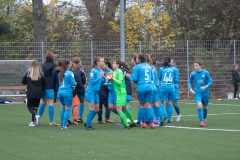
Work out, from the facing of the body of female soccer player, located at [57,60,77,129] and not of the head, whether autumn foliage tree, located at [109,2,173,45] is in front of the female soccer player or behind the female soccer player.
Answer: in front

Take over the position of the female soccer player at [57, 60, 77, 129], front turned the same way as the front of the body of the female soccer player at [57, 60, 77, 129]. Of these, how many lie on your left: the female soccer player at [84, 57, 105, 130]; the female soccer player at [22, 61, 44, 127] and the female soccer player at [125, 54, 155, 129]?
1

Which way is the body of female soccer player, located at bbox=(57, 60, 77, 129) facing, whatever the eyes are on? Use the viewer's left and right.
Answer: facing away from the viewer and to the right of the viewer

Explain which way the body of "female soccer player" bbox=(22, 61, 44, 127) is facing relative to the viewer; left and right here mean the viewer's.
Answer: facing away from the viewer

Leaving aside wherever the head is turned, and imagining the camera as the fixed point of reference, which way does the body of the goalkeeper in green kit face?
to the viewer's left

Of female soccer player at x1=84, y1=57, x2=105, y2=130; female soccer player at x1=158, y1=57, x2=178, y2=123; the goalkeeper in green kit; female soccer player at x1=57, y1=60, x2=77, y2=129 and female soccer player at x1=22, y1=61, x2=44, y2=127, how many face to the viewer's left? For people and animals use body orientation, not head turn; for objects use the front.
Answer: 1

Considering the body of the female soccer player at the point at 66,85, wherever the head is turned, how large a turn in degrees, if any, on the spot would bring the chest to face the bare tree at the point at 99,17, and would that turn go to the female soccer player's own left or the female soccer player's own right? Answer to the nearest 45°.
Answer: approximately 45° to the female soccer player's own left

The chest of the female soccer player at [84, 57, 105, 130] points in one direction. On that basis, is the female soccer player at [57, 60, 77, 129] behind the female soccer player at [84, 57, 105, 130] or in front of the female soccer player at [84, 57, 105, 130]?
behind

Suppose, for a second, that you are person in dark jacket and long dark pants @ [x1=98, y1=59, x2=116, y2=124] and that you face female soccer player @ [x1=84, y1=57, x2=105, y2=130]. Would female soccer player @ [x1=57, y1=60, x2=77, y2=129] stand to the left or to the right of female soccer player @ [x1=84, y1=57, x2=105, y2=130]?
right

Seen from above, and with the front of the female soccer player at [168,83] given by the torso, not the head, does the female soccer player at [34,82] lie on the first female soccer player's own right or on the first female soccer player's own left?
on the first female soccer player's own left

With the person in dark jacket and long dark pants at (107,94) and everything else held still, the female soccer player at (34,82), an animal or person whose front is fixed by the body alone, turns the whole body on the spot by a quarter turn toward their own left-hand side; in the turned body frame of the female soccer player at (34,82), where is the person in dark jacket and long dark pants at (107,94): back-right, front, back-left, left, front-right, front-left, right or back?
back

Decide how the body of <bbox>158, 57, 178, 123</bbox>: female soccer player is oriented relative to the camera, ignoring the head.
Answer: away from the camera
